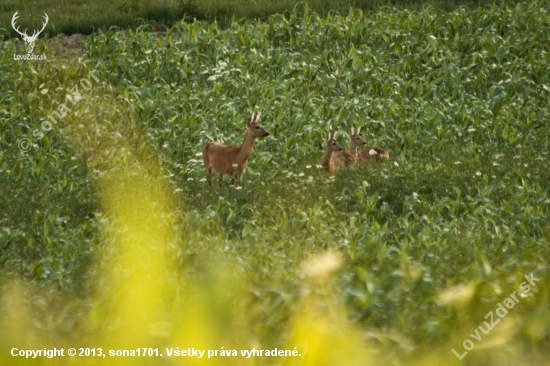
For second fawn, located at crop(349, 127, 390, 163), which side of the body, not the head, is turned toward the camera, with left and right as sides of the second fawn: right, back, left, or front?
left

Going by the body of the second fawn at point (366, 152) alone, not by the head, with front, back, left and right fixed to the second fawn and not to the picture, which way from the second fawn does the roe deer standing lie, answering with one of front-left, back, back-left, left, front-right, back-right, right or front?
front-left

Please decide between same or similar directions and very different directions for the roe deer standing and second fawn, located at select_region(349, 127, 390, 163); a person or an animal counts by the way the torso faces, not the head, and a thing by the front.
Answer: very different directions

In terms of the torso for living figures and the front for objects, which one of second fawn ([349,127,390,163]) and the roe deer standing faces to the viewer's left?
the second fawn

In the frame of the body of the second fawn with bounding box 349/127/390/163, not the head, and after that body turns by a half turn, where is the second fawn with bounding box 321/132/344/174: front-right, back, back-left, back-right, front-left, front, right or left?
back-right

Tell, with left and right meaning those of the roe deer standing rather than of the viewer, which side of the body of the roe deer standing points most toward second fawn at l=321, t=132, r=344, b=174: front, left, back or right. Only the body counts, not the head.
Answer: front

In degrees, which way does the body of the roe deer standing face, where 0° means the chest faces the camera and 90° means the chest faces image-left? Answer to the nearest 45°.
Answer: approximately 270°

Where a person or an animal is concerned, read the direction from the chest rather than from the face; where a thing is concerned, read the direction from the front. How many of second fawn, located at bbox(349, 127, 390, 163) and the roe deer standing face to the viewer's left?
1
